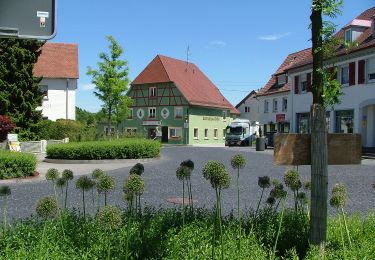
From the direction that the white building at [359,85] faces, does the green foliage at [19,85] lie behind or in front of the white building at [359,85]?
in front

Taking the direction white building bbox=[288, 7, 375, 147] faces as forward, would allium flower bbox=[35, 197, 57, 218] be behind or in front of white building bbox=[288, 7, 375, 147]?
in front

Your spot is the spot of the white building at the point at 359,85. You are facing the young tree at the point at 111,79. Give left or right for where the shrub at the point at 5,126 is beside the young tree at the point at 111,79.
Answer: left

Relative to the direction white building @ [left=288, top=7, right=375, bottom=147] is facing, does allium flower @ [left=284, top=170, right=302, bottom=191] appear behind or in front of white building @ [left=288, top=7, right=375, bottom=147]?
in front

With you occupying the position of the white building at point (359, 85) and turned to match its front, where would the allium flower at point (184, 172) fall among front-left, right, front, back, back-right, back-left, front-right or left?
front-left

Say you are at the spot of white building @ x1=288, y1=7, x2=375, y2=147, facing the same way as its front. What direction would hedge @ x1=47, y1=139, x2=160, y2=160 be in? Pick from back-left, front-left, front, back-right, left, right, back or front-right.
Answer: front

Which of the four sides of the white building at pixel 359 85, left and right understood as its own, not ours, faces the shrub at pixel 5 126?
front

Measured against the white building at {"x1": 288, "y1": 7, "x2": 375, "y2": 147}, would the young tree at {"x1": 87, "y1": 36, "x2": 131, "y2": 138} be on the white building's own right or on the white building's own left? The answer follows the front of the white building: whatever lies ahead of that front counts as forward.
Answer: on the white building's own right

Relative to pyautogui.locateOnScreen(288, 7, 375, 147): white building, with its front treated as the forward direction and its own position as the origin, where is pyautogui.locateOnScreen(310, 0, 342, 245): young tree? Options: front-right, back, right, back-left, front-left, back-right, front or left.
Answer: front-left

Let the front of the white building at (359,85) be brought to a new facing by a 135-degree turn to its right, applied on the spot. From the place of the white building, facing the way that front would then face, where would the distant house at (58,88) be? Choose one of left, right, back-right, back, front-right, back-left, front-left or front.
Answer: left

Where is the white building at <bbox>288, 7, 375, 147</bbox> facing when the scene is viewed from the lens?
facing the viewer and to the left of the viewer
